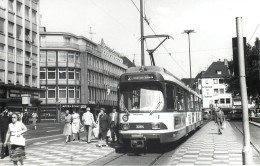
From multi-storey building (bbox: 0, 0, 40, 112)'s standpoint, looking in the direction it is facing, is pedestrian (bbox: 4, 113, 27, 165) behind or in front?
in front

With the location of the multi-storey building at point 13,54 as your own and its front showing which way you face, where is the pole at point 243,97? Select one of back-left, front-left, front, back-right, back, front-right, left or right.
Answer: front-right

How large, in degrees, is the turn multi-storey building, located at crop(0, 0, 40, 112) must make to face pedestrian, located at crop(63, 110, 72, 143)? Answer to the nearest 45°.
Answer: approximately 45° to its right

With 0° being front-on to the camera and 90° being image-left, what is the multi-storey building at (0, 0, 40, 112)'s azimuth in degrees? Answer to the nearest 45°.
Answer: approximately 315°

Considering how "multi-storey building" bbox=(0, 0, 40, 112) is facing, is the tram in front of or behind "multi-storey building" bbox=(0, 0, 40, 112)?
in front

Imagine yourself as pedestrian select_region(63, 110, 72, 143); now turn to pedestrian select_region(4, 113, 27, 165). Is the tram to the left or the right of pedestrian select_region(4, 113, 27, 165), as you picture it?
left
